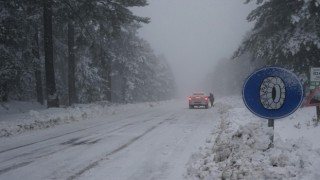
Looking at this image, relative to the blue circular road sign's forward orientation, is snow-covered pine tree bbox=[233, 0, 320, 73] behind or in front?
behind

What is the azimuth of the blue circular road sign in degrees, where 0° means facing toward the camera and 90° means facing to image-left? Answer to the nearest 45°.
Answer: approximately 0°

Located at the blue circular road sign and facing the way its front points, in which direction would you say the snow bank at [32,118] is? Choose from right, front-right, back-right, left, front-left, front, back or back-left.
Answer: back-right
